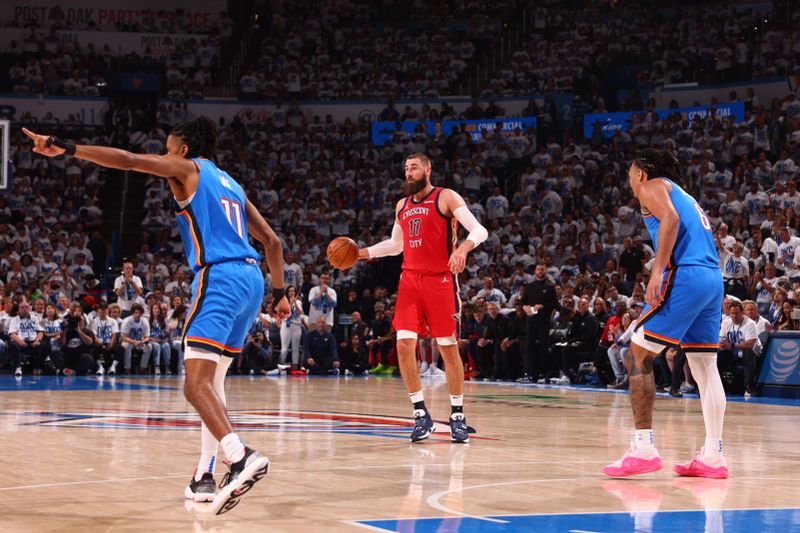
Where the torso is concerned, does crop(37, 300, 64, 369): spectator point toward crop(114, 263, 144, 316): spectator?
no

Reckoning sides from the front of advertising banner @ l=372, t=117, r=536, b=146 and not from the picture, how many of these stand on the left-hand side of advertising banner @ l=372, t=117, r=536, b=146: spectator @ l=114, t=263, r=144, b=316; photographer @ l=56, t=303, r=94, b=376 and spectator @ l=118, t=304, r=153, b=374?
0

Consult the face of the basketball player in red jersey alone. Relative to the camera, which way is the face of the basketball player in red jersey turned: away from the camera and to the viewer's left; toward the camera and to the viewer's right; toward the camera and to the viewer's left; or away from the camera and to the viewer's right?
toward the camera and to the viewer's left

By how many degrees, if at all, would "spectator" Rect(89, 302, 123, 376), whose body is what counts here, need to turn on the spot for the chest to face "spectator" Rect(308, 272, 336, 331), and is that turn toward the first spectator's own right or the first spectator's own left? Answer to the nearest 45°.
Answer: approximately 90° to the first spectator's own left

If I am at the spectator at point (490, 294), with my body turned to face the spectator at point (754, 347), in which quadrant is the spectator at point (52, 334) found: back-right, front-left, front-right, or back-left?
back-right

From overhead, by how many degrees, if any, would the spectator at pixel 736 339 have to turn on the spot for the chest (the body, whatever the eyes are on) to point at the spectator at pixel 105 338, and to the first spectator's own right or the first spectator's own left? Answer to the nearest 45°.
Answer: approximately 45° to the first spectator's own right

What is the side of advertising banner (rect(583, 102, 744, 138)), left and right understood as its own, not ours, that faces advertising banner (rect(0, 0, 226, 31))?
right

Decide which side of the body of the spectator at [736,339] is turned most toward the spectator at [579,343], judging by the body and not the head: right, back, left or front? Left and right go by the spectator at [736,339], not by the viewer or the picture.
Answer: right

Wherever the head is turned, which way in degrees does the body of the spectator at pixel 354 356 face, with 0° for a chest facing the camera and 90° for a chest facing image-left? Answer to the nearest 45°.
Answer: approximately 0°

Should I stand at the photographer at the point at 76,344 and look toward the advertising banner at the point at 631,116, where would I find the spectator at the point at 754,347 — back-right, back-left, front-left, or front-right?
front-right

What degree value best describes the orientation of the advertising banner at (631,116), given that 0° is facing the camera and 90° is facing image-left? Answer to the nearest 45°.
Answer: approximately 0°

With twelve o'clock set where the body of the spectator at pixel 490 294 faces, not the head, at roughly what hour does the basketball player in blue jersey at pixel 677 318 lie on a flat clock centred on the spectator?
The basketball player in blue jersey is roughly at 12 o'clock from the spectator.

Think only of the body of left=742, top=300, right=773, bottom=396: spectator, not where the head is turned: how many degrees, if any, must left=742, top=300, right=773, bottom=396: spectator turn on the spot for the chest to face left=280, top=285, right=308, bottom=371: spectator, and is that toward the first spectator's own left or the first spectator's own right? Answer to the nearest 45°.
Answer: approximately 45° to the first spectator's own right

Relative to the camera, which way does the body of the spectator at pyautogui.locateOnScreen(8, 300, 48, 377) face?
toward the camera

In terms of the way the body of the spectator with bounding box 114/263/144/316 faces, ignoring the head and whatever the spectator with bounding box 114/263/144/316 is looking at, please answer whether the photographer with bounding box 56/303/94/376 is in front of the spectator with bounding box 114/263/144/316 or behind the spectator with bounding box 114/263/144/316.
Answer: in front

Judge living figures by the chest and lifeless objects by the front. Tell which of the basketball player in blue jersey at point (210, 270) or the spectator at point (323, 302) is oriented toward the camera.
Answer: the spectator

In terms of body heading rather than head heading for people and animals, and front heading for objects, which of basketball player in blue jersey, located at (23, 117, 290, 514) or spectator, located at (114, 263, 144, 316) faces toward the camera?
the spectator

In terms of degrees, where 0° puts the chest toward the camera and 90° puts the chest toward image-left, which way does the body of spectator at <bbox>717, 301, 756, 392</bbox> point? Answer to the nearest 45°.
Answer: approximately 45°

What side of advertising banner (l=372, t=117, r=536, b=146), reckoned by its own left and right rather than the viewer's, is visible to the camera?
front

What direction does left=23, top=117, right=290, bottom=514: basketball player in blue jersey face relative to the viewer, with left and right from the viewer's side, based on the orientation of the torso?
facing away from the viewer and to the left of the viewer
